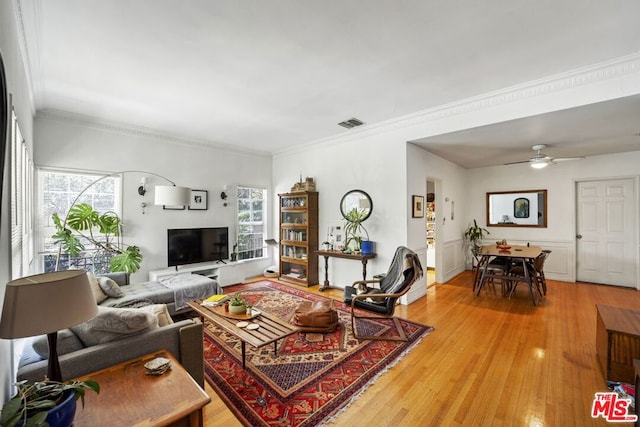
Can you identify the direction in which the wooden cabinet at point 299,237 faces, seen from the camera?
facing the viewer and to the left of the viewer

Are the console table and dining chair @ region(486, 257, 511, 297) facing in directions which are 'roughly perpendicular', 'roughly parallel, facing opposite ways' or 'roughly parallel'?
roughly parallel, facing opposite ways

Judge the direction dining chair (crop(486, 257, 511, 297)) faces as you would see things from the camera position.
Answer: facing away from the viewer

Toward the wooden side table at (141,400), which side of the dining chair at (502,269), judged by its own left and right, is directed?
back

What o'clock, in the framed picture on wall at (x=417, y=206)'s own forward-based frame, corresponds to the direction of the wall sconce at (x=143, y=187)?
The wall sconce is roughly at 4 o'clock from the framed picture on wall.

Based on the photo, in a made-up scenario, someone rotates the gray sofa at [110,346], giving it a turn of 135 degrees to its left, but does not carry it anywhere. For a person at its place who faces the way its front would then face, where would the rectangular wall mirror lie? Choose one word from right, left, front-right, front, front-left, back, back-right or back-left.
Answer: back-right

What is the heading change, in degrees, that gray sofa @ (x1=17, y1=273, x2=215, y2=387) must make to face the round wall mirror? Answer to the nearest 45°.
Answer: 0° — it already faces it

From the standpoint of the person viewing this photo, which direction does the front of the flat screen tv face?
facing the viewer and to the right of the viewer

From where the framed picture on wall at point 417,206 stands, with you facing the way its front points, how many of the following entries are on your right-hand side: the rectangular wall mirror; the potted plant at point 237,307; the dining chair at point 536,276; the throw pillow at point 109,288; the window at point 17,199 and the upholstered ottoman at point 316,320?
4

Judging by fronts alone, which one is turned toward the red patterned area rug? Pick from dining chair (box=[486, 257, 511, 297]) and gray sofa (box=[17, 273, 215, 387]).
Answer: the gray sofa

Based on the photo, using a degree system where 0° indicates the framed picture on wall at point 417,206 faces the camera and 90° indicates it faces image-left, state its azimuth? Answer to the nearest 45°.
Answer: approximately 315°

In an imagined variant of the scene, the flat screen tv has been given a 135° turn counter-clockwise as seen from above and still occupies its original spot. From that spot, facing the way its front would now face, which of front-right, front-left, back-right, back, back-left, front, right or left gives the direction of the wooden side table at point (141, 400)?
back

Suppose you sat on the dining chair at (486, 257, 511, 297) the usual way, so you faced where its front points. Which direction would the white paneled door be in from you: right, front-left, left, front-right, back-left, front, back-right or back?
front-right

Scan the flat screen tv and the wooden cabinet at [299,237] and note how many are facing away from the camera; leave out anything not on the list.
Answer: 0

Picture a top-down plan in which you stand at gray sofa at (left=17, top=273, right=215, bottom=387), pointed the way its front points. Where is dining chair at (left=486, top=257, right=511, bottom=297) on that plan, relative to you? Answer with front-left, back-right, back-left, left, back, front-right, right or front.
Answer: front

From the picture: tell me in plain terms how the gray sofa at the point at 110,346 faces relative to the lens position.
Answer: facing to the right of the viewer
